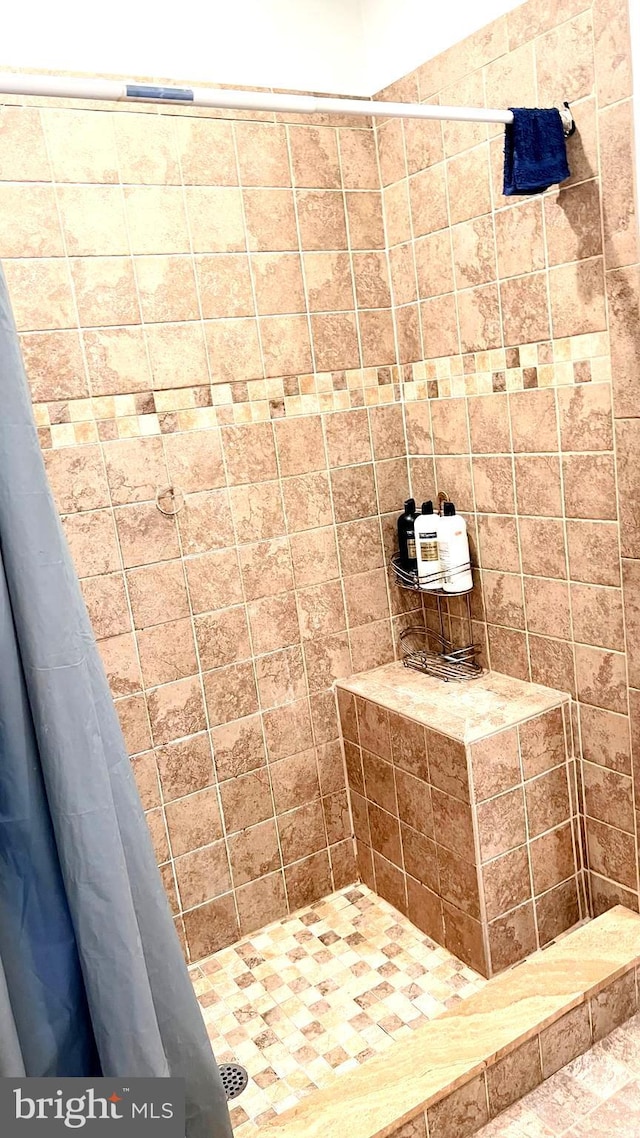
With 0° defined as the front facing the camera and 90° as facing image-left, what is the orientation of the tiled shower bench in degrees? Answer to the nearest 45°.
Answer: approximately 45°
